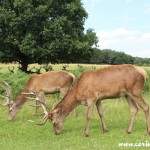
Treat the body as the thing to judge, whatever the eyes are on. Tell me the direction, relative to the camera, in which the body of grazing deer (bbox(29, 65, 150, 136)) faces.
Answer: to the viewer's left

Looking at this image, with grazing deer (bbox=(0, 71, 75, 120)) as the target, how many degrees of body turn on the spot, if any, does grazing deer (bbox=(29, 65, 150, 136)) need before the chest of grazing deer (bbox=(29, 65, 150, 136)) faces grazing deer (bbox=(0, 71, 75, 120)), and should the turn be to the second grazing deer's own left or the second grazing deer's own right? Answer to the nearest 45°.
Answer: approximately 45° to the second grazing deer's own right

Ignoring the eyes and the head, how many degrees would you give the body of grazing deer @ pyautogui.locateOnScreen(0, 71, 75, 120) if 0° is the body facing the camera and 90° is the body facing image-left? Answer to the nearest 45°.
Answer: approximately 90°

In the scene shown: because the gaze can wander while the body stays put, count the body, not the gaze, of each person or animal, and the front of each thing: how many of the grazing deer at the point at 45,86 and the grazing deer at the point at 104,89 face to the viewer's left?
2
